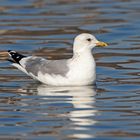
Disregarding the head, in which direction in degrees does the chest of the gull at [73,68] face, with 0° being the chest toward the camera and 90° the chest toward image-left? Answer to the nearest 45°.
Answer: approximately 270°
